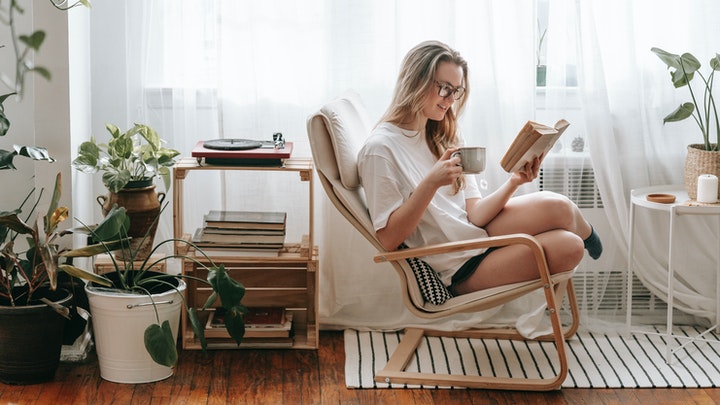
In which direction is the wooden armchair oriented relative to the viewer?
to the viewer's right

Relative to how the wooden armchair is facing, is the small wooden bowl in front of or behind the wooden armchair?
in front

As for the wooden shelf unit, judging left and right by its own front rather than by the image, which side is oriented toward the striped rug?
left

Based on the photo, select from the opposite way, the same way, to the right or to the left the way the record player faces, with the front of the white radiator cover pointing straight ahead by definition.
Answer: the same way

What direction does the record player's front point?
toward the camera

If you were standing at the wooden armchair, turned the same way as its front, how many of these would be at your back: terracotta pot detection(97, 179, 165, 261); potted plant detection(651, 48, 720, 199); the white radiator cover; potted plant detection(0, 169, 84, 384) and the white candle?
2

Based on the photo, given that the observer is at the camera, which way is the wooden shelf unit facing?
facing the viewer

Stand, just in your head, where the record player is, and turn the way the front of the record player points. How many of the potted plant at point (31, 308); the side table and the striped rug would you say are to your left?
2

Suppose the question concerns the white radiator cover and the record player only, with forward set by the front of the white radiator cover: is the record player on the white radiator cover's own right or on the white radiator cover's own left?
on the white radiator cover's own right

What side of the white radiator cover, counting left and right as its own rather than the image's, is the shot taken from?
front

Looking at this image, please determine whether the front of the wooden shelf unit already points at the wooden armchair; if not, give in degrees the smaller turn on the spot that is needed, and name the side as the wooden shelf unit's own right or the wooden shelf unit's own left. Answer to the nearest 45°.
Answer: approximately 45° to the wooden shelf unit's own left

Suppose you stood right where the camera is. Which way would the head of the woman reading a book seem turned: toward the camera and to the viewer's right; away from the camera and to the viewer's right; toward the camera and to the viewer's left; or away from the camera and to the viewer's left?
toward the camera and to the viewer's right

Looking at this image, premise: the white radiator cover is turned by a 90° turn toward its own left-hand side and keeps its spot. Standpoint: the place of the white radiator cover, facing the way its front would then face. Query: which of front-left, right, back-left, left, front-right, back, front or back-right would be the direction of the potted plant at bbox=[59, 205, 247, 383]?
back-right

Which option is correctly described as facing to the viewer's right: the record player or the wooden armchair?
the wooden armchair

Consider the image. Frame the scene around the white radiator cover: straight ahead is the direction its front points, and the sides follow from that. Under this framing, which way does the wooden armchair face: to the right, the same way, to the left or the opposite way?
to the left

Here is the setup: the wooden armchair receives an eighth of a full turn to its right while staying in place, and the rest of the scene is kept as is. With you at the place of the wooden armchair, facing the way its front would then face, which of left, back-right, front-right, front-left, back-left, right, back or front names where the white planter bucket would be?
back-right

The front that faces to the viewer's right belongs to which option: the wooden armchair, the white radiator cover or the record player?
the wooden armchair
